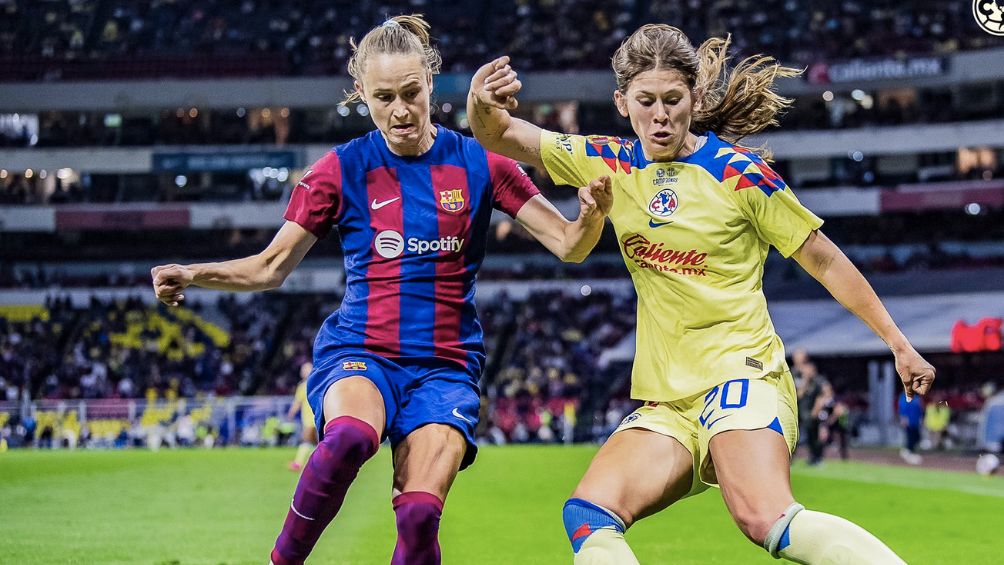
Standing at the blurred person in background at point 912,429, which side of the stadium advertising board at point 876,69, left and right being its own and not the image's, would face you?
front

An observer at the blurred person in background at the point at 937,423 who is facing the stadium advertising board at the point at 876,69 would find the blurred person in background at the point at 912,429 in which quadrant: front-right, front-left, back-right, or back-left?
back-left

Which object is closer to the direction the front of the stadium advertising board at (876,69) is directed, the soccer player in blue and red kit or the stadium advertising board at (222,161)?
the soccer player in blue and red kit

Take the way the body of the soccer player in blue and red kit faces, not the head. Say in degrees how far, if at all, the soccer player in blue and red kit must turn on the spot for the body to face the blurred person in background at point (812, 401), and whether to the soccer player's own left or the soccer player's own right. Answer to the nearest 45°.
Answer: approximately 135° to the soccer player's own left

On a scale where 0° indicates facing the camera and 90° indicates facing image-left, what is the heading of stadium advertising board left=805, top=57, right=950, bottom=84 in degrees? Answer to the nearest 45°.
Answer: approximately 0°

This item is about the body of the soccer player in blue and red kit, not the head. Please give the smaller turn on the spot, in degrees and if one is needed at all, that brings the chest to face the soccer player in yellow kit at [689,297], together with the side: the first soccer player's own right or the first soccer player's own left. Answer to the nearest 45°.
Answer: approximately 90° to the first soccer player's own left

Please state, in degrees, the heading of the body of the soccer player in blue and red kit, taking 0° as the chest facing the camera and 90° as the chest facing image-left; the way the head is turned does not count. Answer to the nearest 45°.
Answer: approximately 0°

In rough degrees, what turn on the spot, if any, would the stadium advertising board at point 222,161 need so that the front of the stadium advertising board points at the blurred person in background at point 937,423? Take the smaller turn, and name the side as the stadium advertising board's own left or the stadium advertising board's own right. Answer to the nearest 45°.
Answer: approximately 45° to the stadium advertising board's own left

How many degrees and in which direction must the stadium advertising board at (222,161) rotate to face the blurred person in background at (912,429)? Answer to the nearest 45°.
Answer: approximately 45° to its left
